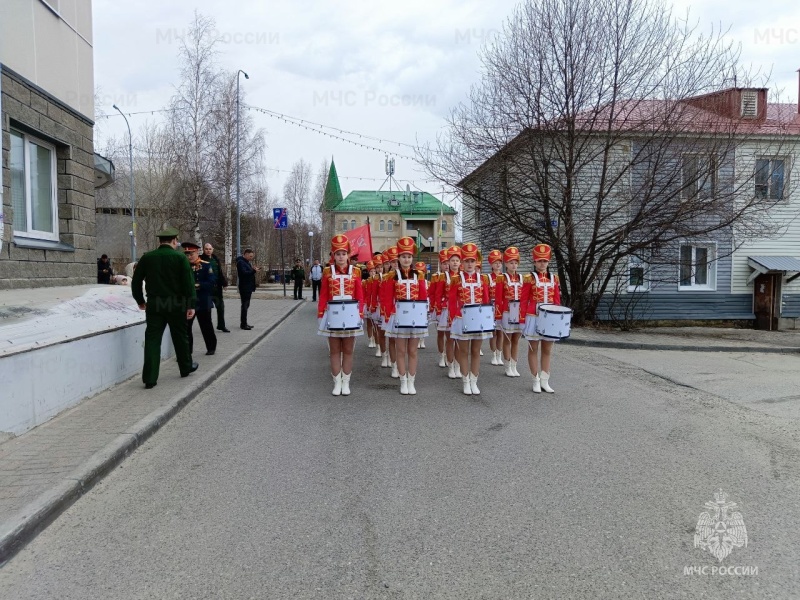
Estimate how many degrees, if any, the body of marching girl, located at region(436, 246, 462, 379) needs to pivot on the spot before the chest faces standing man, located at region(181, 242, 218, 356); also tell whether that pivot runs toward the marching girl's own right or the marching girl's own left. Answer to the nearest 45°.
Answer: approximately 90° to the marching girl's own right

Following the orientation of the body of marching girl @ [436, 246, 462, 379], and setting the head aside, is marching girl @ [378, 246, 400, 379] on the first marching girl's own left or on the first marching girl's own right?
on the first marching girl's own right

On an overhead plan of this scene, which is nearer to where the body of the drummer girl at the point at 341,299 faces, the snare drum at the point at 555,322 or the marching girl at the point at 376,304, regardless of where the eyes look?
the snare drum

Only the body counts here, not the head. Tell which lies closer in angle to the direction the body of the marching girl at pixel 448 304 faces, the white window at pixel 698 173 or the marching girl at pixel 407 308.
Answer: the marching girl
